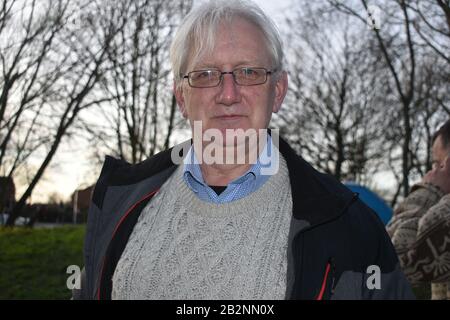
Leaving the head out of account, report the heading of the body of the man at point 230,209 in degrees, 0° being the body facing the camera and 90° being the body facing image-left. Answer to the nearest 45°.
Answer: approximately 0°

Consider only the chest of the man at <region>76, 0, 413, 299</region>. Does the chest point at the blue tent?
no

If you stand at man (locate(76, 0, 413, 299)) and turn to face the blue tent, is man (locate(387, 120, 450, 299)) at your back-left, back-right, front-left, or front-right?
front-right

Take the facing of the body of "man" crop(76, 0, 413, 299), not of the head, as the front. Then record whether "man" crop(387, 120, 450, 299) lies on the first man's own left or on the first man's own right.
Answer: on the first man's own left

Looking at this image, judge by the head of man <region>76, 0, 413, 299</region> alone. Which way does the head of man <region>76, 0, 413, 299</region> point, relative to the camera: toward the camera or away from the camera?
toward the camera
